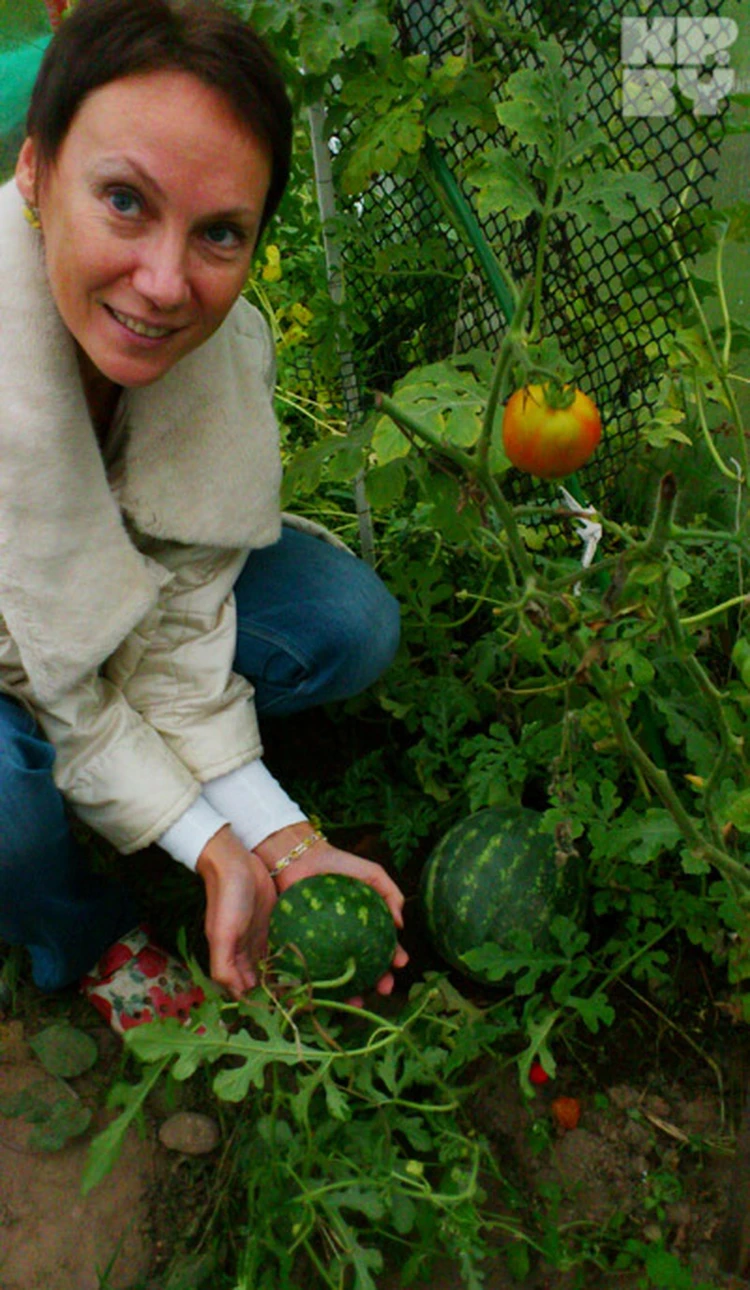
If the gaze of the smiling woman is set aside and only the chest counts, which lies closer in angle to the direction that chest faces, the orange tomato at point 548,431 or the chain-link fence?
the orange tomato

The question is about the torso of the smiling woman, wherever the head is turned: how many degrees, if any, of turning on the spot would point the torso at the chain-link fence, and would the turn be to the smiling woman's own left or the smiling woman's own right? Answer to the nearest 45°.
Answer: approximately 90° to the smiling woman's own left

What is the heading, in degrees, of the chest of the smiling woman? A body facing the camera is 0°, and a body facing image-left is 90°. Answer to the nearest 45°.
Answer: approximately 315°
